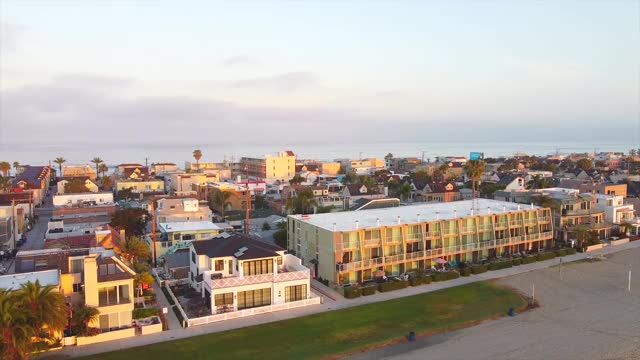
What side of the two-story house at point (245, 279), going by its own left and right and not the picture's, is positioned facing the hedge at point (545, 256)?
left

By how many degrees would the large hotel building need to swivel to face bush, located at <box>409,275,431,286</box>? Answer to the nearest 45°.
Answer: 0° — it already faces it

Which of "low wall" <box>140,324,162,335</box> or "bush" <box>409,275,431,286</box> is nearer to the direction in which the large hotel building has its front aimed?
the bush

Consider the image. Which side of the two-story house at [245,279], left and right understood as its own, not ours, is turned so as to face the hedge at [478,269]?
left

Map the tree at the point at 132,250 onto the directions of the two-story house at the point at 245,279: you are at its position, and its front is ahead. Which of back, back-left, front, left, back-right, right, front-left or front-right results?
back-right

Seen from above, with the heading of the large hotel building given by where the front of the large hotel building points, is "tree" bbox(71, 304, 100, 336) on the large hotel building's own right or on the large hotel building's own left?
on the large hotel building's own right

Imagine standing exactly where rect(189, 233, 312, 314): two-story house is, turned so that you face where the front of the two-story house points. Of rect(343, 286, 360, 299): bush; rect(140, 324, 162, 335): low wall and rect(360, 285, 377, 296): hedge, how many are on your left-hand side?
2

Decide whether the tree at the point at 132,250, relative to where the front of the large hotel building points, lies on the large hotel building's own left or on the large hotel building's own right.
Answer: on the large hotel building's own right

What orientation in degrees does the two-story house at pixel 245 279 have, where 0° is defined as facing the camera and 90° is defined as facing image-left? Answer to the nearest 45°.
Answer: approximately 0°

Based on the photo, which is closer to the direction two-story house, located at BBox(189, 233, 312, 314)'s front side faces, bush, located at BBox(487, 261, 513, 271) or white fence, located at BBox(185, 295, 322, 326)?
the white fence

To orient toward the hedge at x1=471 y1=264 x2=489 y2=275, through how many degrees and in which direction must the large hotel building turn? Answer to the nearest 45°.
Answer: approximately 45° to its left
